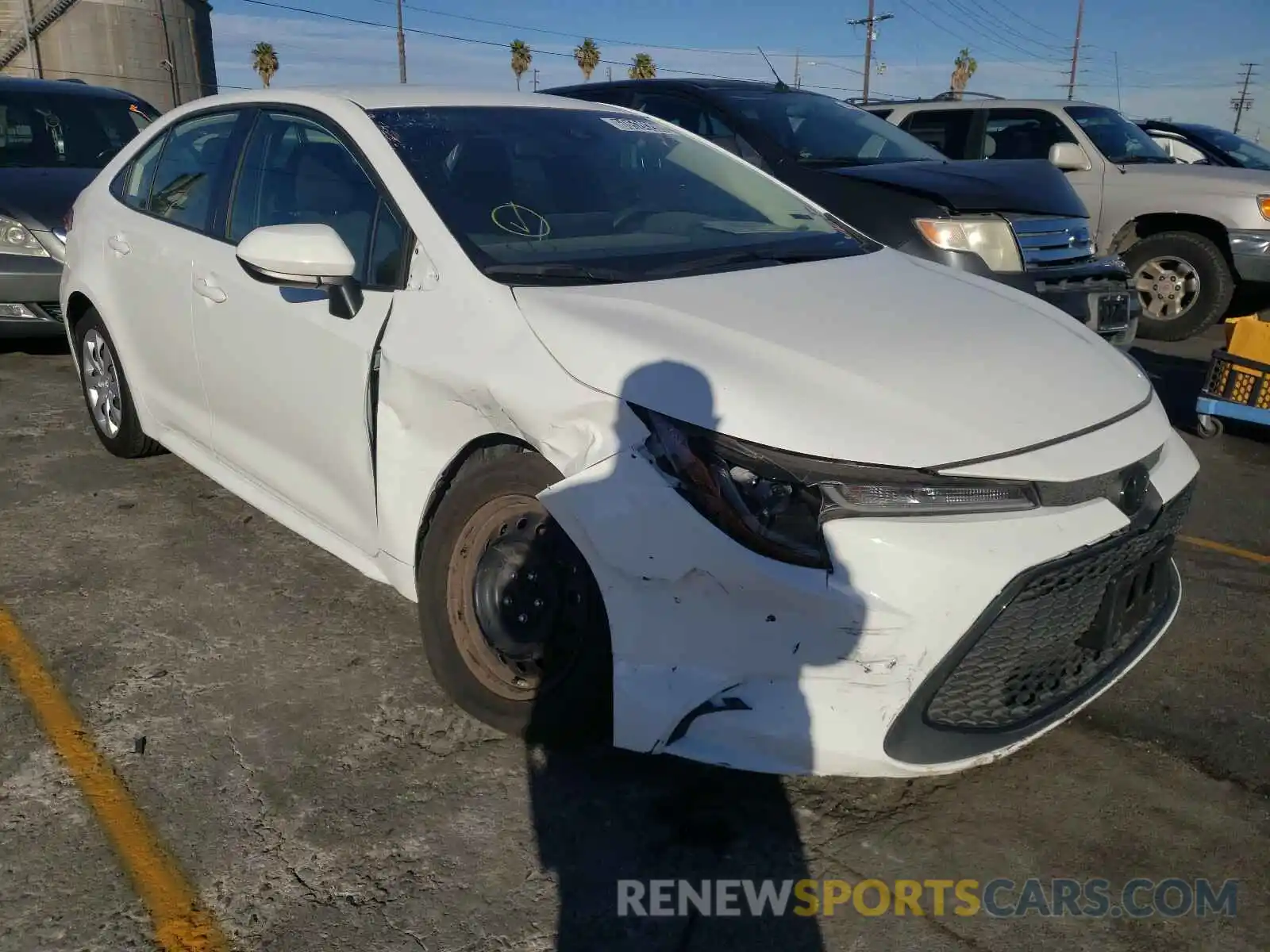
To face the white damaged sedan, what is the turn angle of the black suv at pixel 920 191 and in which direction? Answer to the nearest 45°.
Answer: approximately 45° to its right

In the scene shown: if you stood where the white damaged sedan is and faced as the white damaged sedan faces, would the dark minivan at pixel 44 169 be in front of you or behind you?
behind

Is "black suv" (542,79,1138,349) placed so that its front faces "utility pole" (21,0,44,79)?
no

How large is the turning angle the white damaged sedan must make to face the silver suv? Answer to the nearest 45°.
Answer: approximately 90° to its left

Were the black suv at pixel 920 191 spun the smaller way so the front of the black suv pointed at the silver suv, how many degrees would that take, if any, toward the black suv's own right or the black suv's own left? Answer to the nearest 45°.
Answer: approximately 90° to the black suv's own left

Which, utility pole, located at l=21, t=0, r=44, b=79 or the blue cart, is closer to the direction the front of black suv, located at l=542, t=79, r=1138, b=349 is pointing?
the blue cart

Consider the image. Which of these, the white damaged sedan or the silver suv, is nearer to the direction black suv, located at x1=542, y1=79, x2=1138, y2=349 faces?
the white damaged sedan

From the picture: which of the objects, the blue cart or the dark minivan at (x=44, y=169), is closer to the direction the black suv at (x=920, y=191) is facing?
the blue cart

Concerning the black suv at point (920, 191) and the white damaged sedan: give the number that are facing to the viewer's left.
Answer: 0

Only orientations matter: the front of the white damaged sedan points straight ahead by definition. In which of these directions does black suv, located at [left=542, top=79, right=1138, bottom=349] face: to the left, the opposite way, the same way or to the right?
the same way

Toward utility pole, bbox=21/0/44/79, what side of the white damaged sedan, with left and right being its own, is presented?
back

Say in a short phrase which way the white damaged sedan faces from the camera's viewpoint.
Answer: facing the viewer and to the right of the viewer

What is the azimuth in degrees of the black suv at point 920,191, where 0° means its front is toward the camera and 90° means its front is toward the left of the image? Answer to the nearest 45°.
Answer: approximately 315°

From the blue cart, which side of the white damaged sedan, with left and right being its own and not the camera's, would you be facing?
left

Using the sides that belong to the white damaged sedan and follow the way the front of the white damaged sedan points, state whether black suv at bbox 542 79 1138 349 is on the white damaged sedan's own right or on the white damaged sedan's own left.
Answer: on the white damaged sedan's own left
